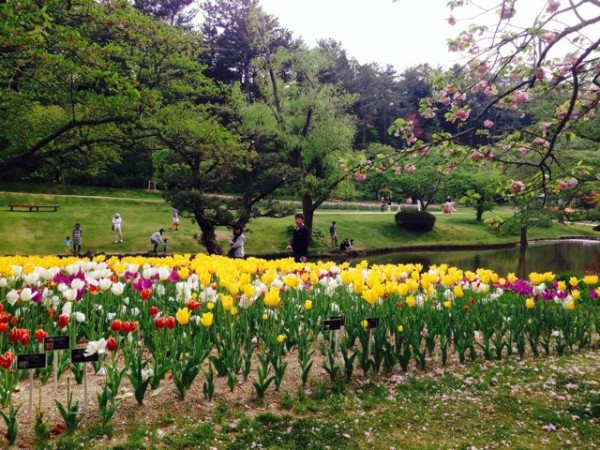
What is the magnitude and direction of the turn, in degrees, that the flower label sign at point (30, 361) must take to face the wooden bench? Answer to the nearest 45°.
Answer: approximately 180°

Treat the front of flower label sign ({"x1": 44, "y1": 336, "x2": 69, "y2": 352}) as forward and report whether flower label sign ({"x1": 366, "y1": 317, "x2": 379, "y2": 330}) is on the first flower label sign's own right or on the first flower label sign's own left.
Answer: on the first flower label sign's own left

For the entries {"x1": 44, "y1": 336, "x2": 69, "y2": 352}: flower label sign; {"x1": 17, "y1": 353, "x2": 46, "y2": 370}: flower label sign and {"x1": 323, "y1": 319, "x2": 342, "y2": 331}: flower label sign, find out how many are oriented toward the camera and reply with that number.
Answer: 3

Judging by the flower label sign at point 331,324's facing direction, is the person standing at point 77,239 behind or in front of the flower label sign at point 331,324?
behind

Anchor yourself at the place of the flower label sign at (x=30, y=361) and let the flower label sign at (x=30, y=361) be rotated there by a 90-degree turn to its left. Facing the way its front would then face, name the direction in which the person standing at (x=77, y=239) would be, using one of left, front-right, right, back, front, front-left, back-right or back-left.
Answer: left

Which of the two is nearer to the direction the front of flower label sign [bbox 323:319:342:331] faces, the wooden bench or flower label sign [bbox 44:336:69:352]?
the flower label sign

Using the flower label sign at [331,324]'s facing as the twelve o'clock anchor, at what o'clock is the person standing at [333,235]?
The person standing is roughly at 6 o'clock from the flower label sign.

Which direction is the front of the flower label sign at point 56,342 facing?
toward the camera

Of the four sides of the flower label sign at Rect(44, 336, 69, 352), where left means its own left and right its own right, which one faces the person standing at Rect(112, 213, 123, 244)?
back

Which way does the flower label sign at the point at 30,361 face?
toward the camera

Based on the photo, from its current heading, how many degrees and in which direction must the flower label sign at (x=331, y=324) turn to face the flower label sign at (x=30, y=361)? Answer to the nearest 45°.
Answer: approximately 45° to its right
